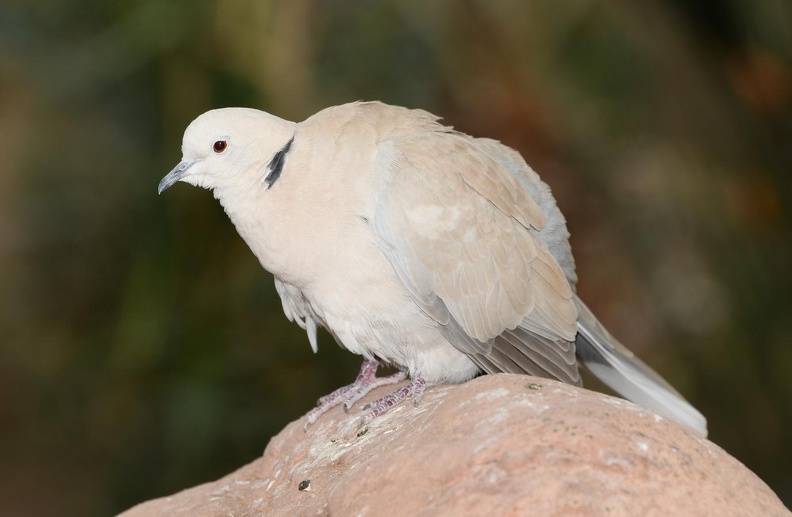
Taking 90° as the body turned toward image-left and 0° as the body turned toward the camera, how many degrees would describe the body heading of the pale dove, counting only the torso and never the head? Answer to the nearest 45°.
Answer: approximately 90°
